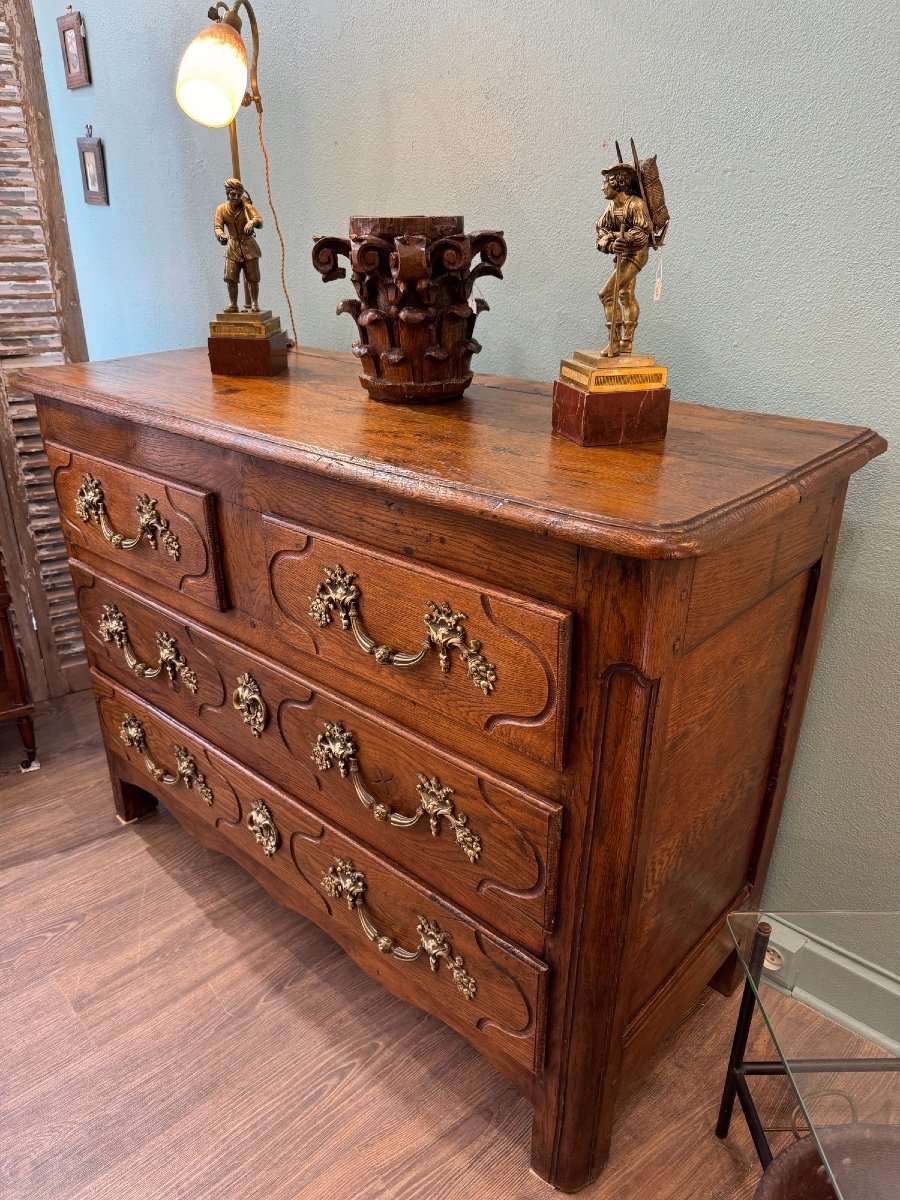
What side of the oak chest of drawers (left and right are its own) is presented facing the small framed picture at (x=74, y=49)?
right

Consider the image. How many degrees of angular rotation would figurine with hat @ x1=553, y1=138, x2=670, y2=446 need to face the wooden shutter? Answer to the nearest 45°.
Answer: approximately 90° to its right

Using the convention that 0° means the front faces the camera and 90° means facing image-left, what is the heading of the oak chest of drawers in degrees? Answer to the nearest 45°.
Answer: approximately 45°

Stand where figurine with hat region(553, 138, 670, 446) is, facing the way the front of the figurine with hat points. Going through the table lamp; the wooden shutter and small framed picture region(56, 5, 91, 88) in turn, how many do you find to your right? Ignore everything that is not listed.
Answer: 3

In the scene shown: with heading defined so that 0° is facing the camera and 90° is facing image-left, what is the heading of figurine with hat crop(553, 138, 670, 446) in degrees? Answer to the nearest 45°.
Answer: approximately 45°

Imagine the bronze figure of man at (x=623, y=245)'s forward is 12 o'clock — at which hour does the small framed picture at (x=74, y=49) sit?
The small framed picture is roughly at 3 o'clock from the bronze figure of man.

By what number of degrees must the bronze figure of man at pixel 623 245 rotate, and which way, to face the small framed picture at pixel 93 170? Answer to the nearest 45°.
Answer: approximately 90° to its right
